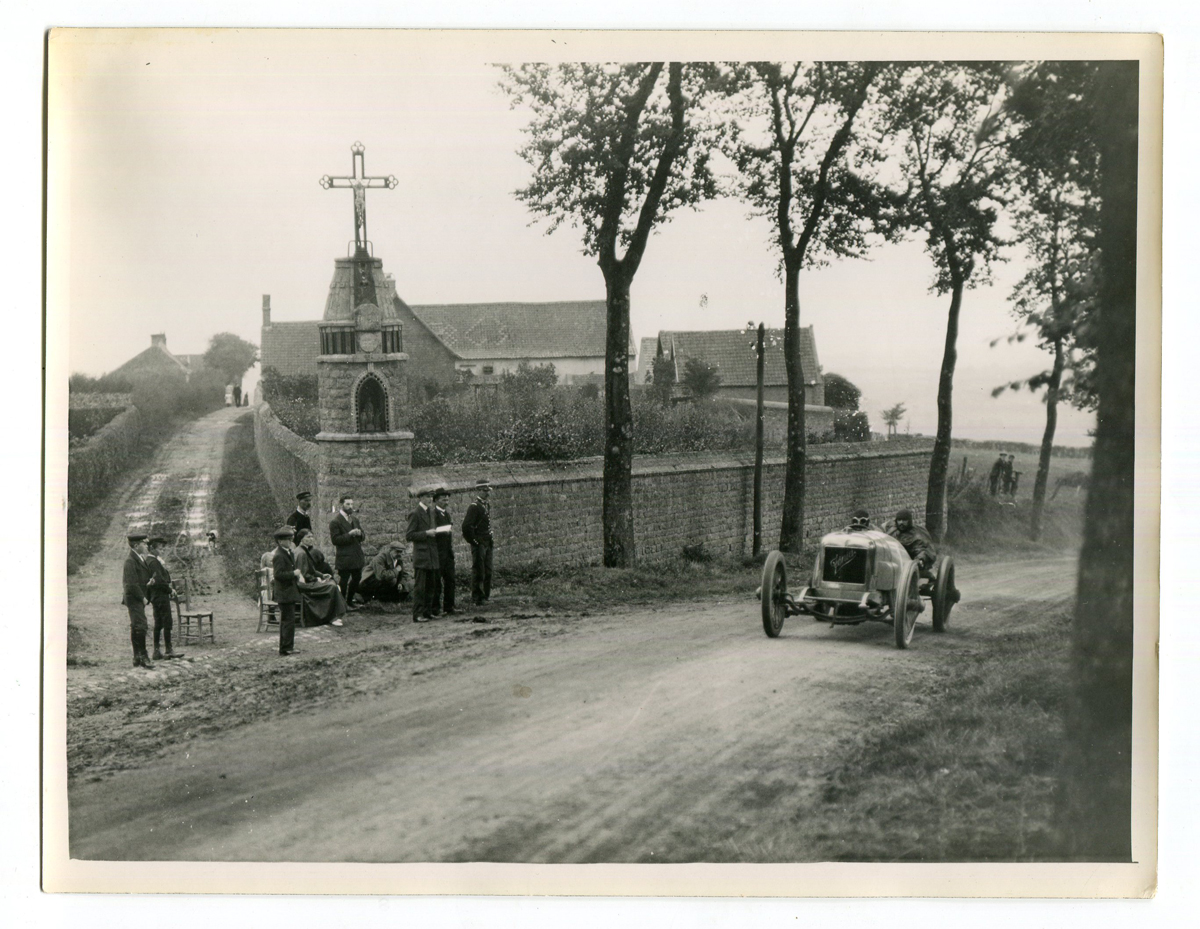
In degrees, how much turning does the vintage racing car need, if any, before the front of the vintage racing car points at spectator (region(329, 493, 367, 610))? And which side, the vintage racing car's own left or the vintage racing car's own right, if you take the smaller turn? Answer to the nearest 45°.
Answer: approximately 45° to the vintage racing car's own right
